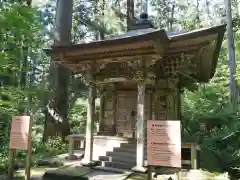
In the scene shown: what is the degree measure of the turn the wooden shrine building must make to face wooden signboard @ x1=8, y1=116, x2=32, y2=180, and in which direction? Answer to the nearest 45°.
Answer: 0° — it already faces it

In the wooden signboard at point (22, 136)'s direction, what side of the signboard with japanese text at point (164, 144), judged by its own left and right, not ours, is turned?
right

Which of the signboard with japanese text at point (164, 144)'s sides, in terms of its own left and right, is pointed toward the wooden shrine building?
back

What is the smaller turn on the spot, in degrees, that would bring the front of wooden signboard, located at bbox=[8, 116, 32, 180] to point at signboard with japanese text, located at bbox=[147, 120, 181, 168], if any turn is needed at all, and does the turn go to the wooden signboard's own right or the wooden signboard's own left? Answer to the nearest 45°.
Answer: approximately 90° to the wooden signboard's own left
